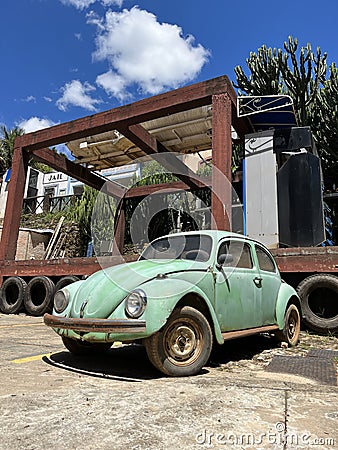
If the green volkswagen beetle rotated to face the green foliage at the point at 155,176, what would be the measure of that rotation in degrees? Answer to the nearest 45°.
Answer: approximately 135° to its right

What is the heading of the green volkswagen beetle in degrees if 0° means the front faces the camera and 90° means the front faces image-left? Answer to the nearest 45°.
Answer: approximately 45°

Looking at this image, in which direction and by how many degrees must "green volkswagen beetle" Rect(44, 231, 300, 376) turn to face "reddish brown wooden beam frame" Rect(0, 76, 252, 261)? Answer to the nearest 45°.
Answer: approximately 135° to its right

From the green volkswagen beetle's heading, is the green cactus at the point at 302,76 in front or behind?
behind

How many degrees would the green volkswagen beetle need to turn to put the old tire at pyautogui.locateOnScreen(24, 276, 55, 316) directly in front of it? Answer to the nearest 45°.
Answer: approximately 90° to its right

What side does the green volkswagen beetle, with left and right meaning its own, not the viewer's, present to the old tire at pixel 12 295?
right

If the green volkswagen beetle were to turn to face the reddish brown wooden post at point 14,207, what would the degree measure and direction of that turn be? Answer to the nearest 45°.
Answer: approximately 90° to its right
